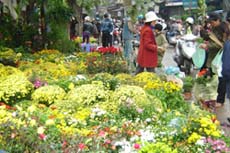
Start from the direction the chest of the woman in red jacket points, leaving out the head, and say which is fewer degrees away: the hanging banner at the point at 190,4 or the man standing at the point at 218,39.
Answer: the man standing
